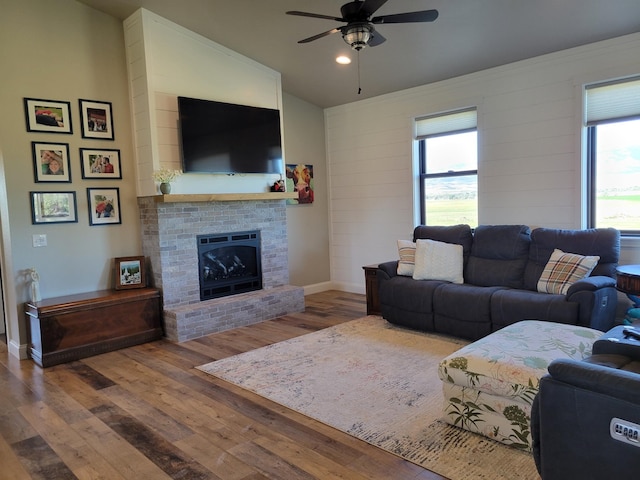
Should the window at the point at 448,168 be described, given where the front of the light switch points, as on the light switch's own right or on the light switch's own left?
on the light switch's own left

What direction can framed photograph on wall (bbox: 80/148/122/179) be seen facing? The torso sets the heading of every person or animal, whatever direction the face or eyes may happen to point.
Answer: toward the camera

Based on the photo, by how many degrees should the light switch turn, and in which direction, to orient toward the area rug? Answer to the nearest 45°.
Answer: approximately 45° to its left

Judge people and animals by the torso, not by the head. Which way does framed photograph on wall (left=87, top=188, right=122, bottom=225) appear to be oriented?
toward the camera

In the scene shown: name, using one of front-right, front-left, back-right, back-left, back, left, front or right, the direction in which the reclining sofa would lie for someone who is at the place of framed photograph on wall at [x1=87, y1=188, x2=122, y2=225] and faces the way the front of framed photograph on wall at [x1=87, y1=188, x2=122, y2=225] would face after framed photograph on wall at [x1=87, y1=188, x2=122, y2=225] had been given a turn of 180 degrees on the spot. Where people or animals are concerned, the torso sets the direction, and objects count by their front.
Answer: back-right

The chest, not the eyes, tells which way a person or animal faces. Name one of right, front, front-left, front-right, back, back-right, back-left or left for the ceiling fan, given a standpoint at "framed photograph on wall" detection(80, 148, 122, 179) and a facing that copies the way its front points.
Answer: front-left

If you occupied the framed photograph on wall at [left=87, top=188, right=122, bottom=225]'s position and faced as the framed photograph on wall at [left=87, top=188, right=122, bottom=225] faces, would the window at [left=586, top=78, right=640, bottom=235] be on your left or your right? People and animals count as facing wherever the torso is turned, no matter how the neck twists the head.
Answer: on your left

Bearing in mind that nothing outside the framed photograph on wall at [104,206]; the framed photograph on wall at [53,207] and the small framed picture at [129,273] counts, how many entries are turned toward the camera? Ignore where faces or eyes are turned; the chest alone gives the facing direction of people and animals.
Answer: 3

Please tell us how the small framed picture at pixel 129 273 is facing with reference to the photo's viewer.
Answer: facing the viewer

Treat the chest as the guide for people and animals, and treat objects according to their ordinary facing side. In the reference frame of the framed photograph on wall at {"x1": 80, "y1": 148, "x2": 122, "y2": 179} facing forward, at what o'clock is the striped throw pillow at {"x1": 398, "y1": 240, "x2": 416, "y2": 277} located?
The striped throw pillow is roughly at 10 o'clock from the framed photograph on wall.

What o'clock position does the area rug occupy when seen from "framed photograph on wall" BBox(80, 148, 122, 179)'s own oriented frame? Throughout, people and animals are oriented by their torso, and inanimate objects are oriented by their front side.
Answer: The area rug is roughly at 11 o'clock from the framed photograph on wall.
